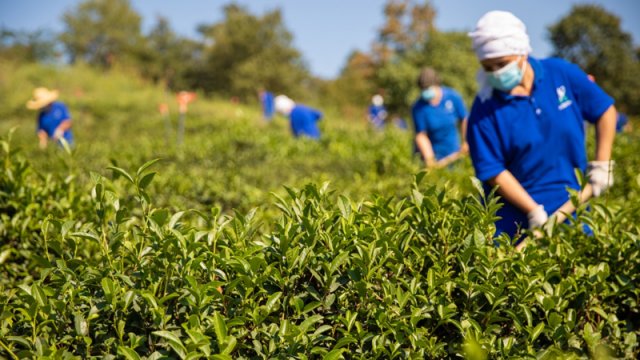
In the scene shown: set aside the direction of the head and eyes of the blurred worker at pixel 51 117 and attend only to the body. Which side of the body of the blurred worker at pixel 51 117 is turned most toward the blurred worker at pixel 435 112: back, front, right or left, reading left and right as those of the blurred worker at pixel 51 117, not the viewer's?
left

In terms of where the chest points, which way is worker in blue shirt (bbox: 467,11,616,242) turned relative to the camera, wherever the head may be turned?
toward the camera

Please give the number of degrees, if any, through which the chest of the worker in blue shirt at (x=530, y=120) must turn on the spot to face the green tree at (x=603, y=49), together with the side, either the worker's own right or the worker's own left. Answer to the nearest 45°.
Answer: approximately 180°

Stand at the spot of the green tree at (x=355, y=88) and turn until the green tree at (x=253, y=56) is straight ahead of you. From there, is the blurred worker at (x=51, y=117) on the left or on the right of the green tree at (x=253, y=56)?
left

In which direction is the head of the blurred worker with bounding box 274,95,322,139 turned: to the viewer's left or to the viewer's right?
to the viewer's left

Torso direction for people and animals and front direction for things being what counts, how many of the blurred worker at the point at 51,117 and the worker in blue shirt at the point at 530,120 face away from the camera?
0

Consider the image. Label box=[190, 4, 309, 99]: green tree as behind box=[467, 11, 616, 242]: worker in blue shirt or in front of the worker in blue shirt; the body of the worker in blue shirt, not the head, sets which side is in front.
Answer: behind

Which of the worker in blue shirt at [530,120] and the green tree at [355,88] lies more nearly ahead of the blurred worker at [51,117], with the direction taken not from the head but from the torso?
the worker in blue shirt

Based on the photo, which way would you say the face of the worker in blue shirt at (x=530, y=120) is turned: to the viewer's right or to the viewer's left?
to the viewer's left

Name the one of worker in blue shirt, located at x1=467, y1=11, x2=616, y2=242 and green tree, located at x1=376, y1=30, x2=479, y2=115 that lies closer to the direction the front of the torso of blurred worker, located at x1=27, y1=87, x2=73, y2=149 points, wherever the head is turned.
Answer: the worker in blue shirt
